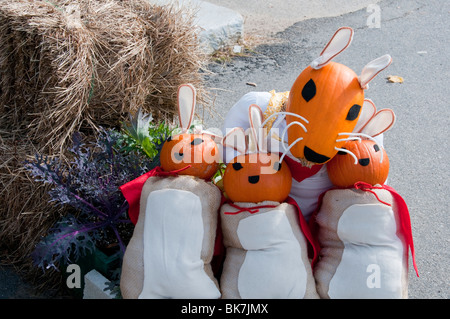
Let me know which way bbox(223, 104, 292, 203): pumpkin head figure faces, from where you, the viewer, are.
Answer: facing the viewer

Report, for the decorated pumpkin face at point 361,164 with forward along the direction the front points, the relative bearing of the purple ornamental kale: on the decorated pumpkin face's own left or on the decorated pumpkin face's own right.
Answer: on the decorated pumpkin face's own right

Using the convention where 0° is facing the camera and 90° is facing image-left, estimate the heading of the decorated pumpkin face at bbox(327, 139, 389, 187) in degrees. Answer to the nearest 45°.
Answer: approximately 0°

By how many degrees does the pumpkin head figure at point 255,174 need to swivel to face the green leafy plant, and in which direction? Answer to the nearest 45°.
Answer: approximately 135° to its right

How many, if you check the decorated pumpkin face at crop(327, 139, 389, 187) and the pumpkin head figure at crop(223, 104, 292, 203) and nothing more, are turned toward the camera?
2

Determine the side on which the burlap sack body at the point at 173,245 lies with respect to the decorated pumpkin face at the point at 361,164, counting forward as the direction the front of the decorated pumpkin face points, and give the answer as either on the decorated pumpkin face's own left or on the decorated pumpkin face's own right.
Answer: on the decorated pumpkin face's own right

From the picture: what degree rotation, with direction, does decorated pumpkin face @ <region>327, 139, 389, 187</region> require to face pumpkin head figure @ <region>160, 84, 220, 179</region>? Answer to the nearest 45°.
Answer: approximately 90° to its right
